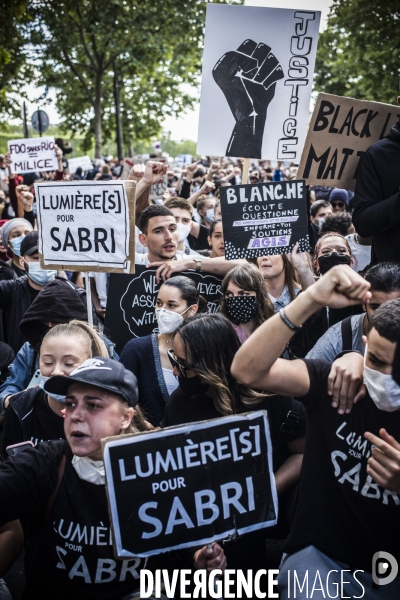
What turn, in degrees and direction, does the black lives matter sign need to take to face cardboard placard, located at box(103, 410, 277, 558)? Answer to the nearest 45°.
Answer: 0° — it already faces it

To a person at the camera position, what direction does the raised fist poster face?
facing the viewer

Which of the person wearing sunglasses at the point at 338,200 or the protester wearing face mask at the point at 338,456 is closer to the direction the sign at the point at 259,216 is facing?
the protester wearing face mask

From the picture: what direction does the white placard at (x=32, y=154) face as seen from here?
toward the camera

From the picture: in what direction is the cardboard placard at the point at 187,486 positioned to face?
toward the camera

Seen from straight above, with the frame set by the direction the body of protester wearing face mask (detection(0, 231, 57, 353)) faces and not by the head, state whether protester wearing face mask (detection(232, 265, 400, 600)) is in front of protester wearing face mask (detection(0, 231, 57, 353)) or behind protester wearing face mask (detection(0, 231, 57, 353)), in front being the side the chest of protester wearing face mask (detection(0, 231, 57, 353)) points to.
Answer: in front

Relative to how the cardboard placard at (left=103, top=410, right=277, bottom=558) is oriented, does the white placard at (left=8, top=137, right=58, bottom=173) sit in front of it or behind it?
behind

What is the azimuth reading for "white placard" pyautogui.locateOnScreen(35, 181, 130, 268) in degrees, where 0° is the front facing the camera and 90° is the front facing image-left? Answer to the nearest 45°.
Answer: approximately 0°

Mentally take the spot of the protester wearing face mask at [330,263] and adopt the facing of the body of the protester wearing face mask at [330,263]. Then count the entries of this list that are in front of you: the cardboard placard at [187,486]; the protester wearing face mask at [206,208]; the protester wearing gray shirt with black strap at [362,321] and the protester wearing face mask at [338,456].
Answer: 3

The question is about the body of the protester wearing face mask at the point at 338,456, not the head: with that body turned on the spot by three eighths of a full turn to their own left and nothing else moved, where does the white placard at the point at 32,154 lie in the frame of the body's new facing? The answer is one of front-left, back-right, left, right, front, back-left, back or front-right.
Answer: left

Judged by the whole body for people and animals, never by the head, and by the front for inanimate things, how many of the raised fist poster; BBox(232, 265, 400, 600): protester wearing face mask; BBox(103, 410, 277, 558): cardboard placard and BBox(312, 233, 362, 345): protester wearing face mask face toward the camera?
4

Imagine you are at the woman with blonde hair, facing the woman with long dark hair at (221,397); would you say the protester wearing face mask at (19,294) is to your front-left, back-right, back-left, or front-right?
back-left
